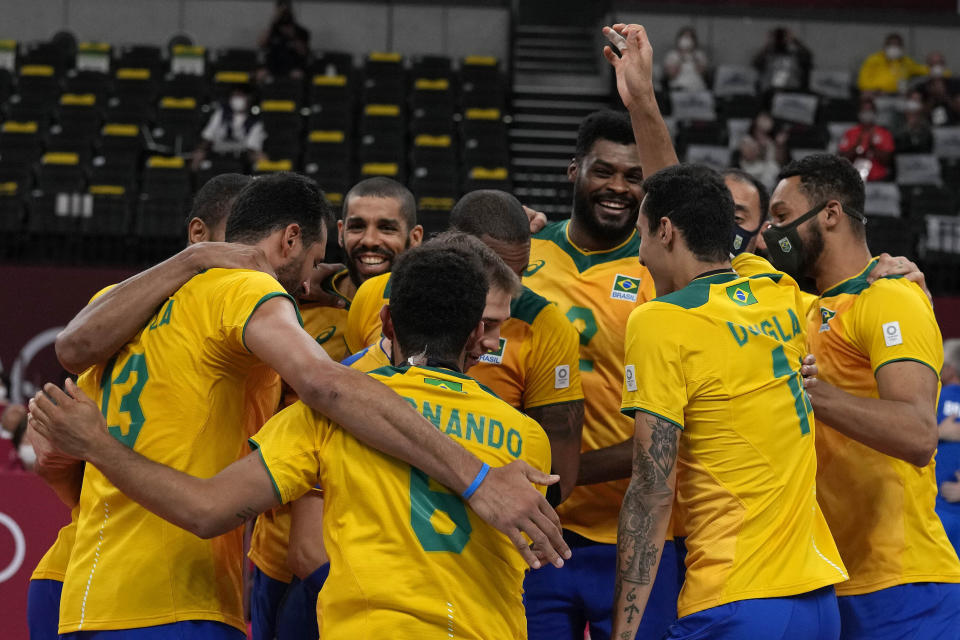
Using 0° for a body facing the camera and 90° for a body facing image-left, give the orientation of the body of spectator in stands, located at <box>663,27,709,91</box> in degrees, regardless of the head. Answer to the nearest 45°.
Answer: approximately 0°

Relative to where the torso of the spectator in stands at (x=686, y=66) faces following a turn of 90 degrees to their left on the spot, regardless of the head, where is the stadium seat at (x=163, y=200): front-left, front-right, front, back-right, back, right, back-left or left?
back-right

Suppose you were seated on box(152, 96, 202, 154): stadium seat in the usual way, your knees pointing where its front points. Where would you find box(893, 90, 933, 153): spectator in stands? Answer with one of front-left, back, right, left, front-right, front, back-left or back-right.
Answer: left

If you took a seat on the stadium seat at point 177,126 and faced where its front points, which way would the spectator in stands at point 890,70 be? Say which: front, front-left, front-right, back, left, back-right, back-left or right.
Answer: left

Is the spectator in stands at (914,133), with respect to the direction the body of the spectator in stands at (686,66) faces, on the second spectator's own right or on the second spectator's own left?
on the second spectator's own left

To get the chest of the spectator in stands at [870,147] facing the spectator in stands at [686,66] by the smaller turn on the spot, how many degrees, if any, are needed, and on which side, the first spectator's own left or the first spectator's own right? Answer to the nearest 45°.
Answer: approximately 135° to the first spectator's own right

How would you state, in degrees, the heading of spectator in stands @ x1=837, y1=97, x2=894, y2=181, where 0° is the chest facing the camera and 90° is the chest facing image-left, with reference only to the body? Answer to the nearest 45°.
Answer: approximately 0°

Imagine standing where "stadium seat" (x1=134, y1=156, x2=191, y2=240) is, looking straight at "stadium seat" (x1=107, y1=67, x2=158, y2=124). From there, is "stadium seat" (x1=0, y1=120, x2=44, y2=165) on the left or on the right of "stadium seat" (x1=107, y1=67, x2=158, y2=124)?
left
